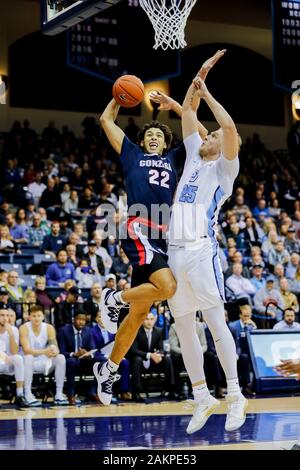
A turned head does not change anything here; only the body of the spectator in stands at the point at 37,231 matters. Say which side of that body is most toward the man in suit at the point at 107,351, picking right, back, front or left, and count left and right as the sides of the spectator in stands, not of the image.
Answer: front

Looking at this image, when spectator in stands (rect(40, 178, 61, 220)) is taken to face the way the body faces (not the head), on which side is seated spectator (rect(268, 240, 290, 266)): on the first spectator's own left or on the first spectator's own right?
on the first spectator's own left

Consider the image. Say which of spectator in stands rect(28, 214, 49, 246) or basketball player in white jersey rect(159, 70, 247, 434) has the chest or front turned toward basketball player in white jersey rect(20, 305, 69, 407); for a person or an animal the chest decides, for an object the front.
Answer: the spectator in stands

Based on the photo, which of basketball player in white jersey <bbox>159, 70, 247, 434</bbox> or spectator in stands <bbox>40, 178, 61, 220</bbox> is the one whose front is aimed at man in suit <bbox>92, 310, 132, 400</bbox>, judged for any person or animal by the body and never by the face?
the spectator in stands

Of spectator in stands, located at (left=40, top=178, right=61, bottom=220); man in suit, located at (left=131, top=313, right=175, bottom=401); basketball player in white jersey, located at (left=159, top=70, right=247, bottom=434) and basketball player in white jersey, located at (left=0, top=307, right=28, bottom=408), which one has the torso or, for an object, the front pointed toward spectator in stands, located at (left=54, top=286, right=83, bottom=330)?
spectator in stands, located at (left=40, top=178, right=61, bottom=220)

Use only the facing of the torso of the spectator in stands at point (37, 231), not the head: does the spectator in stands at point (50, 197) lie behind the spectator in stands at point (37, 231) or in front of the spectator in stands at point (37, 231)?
behind

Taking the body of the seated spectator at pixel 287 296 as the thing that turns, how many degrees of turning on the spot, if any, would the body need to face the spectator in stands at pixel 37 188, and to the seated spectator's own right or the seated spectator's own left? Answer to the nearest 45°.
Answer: approximately 90° to the seated spectator's own right

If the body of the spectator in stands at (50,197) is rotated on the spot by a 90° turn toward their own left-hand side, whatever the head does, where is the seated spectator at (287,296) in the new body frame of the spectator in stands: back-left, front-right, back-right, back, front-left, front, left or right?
front-right

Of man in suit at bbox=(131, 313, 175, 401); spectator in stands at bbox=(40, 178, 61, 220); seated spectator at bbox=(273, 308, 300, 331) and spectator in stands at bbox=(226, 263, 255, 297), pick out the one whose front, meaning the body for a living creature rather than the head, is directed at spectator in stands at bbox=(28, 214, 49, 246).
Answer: spectator in stands at bbox=(40, 178, 61, 220)

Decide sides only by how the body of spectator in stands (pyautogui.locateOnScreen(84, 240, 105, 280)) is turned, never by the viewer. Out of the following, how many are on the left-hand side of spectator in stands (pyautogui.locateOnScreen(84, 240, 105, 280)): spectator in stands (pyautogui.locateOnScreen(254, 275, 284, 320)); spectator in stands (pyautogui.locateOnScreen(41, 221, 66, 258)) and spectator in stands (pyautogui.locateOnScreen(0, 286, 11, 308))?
1

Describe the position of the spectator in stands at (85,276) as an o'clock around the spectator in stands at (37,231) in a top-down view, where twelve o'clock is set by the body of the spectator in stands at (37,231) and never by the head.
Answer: the spectator in stands at (85,276) is roughly at 11 o'clock from the spectator in stands at (37,231).

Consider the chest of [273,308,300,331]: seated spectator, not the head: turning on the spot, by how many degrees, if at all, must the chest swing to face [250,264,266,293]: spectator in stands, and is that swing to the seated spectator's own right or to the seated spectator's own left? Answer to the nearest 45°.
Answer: approximately 180°

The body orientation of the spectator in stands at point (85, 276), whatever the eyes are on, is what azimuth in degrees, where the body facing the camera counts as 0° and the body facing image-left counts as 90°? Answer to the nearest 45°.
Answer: approximately 0°
